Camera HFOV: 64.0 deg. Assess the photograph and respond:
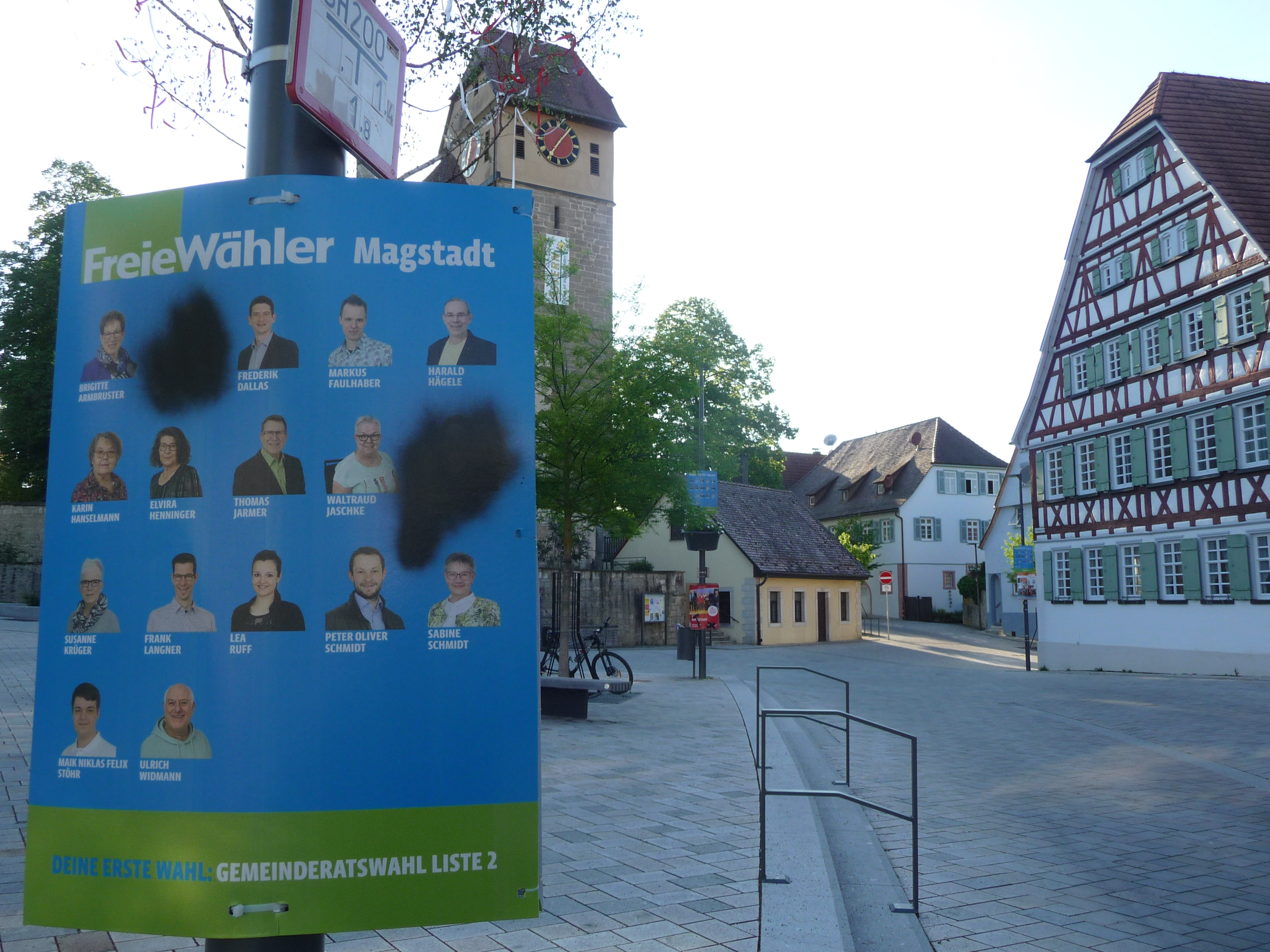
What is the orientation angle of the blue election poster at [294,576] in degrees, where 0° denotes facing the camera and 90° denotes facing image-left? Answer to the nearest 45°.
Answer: approximately 0°

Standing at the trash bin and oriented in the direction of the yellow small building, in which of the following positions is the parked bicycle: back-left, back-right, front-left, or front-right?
back-left

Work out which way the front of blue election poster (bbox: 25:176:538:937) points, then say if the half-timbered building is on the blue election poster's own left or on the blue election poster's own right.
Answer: on the blue election poster's own left

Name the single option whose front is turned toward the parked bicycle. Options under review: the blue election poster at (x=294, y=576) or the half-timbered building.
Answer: the half-timbered building

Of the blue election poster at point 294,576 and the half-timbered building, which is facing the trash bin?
the half-timbered building

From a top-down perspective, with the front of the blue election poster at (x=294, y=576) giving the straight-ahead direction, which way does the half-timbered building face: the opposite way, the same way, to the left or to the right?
to the right

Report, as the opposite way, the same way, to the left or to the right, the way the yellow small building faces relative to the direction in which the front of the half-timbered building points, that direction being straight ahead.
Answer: to the left

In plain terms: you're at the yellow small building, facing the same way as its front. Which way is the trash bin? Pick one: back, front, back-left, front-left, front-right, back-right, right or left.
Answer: front-right

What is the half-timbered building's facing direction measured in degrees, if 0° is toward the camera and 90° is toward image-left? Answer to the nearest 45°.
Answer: approximately 45°
